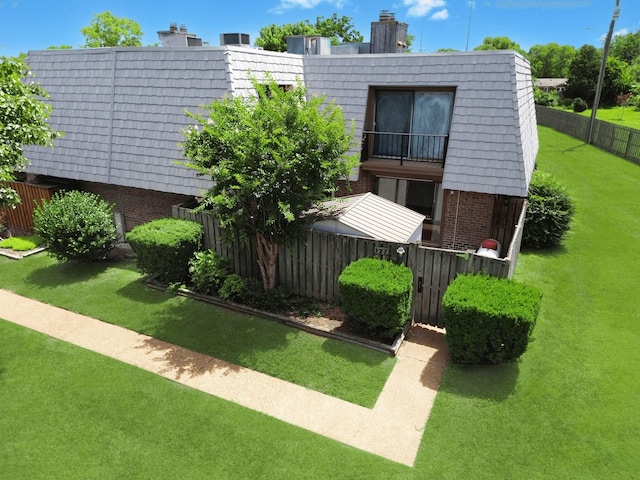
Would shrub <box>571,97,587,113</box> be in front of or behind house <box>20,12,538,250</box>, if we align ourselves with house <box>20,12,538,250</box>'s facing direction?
behind

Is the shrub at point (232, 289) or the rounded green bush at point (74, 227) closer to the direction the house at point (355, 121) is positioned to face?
the shrub

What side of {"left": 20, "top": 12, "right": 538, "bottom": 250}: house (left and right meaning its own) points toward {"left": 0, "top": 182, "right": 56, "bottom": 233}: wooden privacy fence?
right

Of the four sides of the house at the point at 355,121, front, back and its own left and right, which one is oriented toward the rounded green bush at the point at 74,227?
right

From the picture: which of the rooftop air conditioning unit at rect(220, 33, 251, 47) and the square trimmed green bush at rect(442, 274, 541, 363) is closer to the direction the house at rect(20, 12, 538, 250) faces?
the square trimmed green bush

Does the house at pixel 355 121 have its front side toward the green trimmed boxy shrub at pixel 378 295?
yes

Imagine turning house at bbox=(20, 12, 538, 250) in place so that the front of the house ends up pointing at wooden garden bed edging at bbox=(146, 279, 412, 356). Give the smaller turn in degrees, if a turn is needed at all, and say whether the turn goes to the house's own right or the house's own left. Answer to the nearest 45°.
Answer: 0° — it already faces it

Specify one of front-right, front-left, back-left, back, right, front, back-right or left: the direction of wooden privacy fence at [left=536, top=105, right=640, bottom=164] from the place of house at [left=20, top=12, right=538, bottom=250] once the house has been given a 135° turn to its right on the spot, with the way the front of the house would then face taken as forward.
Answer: right

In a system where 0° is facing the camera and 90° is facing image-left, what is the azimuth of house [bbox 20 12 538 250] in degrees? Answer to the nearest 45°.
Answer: approximately 0°

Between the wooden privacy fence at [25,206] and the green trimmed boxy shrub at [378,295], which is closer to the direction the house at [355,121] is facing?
the green trimmed boxy shrub
